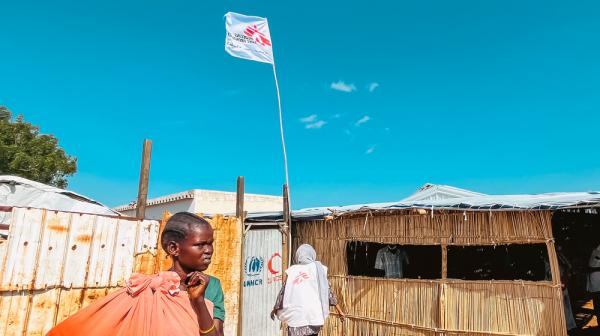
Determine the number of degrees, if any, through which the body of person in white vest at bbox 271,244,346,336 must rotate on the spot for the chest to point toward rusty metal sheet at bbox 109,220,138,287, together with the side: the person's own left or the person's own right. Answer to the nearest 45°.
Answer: approximately 90° to the person's own left

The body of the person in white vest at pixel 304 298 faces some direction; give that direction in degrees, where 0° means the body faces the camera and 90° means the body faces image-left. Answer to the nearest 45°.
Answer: approximately 180°

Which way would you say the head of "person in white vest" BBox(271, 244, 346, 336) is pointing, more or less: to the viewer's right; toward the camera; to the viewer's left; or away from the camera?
away from the camera

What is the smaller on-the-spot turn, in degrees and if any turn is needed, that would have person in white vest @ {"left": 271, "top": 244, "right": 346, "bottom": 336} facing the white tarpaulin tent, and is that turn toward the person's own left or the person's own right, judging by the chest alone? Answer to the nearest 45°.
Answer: approximately 45° to the person's own left

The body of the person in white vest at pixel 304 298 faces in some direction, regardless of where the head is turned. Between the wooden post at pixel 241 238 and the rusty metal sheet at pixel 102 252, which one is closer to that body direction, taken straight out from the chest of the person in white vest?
the wooden post

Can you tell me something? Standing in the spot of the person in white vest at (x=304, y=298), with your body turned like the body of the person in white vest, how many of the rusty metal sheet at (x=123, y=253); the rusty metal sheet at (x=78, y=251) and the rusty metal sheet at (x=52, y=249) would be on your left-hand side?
3

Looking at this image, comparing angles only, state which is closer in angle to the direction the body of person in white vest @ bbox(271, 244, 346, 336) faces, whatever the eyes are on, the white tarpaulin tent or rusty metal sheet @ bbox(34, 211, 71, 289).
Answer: the white tarpaulin tent

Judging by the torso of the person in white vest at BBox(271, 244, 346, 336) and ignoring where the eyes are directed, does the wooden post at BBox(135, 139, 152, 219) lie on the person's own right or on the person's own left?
on the person's own left

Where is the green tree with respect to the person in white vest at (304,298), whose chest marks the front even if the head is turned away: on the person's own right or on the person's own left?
on the person's own left
